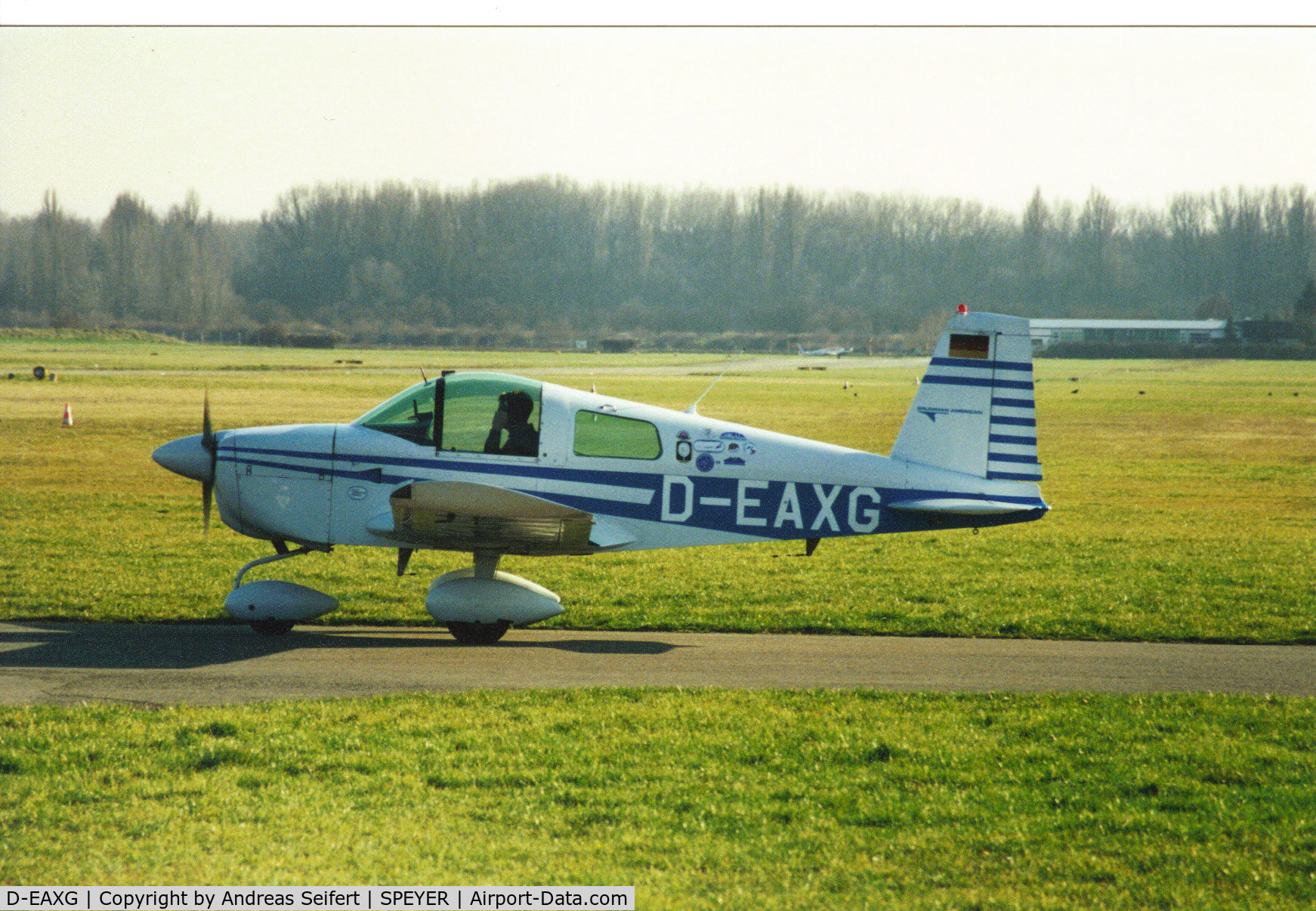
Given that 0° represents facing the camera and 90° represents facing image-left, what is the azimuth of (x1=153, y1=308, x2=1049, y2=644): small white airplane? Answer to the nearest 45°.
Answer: approximately 90°
